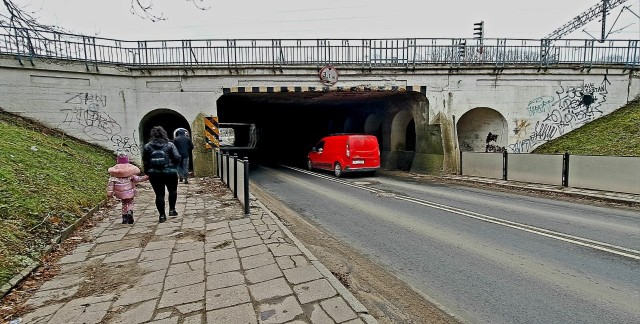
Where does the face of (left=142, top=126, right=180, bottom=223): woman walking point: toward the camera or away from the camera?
away from the camera

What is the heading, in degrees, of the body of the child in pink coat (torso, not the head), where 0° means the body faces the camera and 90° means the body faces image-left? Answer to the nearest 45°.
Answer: approximately 180°

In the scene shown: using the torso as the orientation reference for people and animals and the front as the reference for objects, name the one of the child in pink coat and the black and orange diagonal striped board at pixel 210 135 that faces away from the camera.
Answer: the child in pink coat

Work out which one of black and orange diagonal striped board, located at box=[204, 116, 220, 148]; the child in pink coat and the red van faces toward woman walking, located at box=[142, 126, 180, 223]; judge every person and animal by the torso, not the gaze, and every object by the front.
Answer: the black and orange diagonal striped board

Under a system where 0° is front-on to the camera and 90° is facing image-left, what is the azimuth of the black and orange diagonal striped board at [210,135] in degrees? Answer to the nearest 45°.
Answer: approximately 0°

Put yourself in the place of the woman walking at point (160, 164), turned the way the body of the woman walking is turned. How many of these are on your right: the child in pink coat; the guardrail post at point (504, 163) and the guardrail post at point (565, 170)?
2

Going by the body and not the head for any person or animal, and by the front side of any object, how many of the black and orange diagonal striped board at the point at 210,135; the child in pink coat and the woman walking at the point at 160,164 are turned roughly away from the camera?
2

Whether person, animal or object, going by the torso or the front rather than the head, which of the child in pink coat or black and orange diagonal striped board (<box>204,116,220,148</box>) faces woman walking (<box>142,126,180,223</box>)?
the black and orange diagonal striped board

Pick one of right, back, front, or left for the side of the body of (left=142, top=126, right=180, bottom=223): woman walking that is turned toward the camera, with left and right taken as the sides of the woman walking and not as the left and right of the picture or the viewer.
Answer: back

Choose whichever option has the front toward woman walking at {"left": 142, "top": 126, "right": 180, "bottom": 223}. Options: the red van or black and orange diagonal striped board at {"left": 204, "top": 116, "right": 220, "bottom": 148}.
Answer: the black and orange diagonal striped board

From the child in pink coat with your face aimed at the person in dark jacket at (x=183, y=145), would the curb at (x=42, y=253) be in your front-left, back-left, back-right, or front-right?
back-left

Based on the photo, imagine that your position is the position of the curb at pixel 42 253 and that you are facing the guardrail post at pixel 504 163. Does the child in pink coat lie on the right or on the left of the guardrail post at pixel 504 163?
left

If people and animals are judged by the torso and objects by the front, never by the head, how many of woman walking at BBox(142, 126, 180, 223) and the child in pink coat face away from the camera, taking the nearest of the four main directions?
2

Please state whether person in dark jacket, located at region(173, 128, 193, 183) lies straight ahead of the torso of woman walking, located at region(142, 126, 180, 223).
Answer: yes
